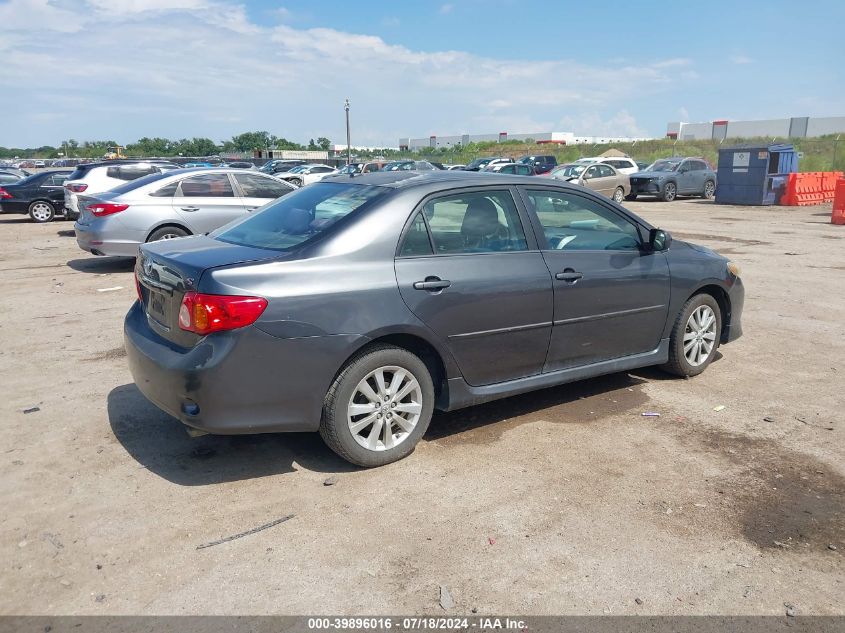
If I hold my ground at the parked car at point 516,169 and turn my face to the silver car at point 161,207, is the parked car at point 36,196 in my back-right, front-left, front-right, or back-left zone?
front-right

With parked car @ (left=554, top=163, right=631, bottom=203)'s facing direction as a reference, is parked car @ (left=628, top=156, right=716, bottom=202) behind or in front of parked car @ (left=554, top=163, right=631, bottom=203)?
behind

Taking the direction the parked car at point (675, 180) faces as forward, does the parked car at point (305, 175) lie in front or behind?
in front

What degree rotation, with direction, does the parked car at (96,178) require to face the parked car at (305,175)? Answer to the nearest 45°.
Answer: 0° — it already faces it

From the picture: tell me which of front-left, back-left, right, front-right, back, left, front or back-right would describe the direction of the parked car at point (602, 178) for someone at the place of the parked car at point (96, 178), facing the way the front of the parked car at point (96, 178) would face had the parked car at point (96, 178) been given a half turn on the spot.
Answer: back-left

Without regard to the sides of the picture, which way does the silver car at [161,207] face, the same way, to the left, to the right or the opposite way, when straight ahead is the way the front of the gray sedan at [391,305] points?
the same way

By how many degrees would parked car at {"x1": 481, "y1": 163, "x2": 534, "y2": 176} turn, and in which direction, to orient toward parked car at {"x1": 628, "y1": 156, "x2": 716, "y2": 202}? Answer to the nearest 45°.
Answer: approximately 135° to its left

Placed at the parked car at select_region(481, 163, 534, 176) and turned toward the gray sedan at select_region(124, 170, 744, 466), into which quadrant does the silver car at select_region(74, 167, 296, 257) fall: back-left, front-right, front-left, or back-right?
front-right

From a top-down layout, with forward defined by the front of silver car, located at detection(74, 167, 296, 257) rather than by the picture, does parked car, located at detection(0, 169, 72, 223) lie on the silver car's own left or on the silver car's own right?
on the silver car's own left

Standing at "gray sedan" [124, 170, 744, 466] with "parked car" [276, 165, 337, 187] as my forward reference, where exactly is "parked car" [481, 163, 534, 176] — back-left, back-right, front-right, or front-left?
front-right

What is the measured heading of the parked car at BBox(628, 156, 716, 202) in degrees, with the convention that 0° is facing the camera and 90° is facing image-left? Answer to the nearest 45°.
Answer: approximately 45°

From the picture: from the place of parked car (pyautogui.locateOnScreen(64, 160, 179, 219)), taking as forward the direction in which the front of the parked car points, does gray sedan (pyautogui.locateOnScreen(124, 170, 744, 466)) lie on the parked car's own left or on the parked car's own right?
on the parked car's own right

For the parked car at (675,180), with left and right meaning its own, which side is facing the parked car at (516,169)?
front

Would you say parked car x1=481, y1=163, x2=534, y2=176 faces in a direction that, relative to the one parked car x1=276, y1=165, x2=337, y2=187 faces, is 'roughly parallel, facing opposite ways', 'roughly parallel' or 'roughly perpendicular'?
roughly parallel

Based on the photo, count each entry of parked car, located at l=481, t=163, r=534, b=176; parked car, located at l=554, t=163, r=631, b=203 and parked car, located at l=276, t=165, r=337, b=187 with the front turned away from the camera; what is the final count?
0

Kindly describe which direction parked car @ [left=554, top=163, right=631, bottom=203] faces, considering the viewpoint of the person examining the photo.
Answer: facing the viewer and to the left of the viewer

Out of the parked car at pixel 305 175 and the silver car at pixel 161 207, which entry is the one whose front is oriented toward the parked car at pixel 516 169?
the silver car

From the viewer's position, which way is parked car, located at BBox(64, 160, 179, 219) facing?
facing away from the viewer and to the right of the viewer
